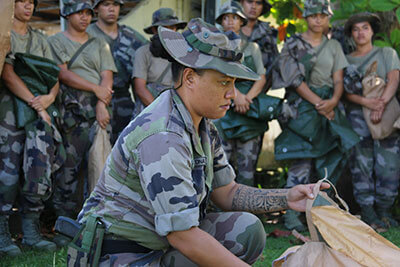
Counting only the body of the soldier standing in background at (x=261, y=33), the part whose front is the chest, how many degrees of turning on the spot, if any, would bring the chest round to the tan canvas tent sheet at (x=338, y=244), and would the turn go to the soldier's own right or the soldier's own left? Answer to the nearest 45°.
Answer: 0° — they already face it

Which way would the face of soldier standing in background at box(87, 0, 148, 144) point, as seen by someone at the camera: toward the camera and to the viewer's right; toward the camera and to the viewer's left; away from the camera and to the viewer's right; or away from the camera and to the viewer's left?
toward the camera and to the viewer's right

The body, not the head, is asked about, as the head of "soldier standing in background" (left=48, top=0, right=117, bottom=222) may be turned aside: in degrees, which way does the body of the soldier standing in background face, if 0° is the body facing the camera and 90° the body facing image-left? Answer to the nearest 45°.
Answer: approximately 315°

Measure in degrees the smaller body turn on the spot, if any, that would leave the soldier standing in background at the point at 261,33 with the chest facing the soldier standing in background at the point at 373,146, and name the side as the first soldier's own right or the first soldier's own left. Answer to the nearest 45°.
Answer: approximately 45° to the first soldier's own left

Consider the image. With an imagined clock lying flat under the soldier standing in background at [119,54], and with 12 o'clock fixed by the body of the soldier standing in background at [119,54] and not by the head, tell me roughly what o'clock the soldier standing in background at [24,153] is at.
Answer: the soldier standing in background at [24,153] is roughly at 1 o'clock from the soldier standing in background at [119,54].

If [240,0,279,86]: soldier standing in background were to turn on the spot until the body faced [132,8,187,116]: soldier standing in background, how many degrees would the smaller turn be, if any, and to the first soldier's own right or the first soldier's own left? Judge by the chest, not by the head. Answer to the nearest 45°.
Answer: approximately 45° to the first soldier's own right

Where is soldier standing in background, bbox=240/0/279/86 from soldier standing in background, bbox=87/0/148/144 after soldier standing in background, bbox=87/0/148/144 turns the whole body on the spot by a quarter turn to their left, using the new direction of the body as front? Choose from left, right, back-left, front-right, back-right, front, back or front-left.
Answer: front

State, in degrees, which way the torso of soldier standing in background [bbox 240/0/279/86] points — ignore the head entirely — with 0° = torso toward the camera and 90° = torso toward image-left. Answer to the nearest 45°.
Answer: approximately 0°

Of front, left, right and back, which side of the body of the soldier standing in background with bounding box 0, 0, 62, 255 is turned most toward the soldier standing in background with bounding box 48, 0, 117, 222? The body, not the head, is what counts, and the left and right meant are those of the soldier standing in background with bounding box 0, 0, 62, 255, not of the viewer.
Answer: left

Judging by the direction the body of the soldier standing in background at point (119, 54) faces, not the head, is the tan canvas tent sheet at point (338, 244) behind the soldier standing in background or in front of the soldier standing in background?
in front

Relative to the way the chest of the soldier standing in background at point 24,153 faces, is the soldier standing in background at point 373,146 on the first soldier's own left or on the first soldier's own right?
on the first soldier's own left

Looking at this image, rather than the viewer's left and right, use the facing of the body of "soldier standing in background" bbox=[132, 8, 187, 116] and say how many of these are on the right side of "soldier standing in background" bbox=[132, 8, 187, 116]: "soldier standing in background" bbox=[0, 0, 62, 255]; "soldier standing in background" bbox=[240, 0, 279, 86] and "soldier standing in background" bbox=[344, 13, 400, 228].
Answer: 1
